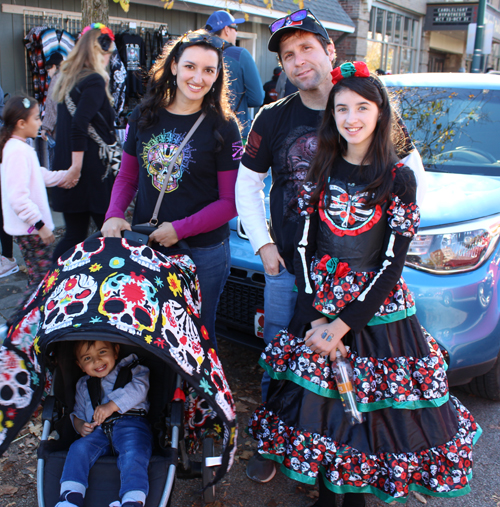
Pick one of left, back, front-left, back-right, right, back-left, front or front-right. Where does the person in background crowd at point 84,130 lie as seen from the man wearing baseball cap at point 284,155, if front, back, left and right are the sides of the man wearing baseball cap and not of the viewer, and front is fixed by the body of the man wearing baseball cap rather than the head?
back-right

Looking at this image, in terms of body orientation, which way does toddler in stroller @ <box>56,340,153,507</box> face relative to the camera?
toward the camera

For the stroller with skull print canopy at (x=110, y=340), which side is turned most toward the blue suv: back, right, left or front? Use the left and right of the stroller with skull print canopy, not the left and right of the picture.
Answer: left

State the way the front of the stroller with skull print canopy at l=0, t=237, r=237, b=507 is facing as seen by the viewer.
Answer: toward the camera

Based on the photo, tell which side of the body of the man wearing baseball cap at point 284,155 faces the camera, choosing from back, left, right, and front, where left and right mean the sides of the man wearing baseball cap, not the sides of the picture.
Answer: front

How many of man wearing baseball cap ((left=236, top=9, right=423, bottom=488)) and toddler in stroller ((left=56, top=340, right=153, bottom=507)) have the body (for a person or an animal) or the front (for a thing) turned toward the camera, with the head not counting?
2

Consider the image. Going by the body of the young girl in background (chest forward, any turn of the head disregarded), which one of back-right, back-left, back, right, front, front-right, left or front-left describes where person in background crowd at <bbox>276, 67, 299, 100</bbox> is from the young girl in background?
front-left

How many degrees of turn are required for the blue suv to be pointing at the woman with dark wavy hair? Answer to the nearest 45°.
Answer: approximately 45° to its right

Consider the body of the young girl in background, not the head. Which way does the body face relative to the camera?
to the viewer's right

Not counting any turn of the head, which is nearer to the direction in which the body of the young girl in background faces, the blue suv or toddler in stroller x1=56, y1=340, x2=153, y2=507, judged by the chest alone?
the blue suv

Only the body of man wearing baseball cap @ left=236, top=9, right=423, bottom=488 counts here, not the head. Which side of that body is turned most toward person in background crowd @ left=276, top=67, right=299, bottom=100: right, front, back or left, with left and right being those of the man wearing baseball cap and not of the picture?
back

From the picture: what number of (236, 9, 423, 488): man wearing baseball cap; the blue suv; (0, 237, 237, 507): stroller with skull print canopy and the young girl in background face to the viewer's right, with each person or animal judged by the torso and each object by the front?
1

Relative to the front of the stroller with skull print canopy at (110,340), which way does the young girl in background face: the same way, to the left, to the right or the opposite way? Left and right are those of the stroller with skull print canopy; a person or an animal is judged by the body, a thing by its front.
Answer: to the left

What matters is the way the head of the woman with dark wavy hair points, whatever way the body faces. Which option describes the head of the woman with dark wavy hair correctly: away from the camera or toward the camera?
toward the camera
